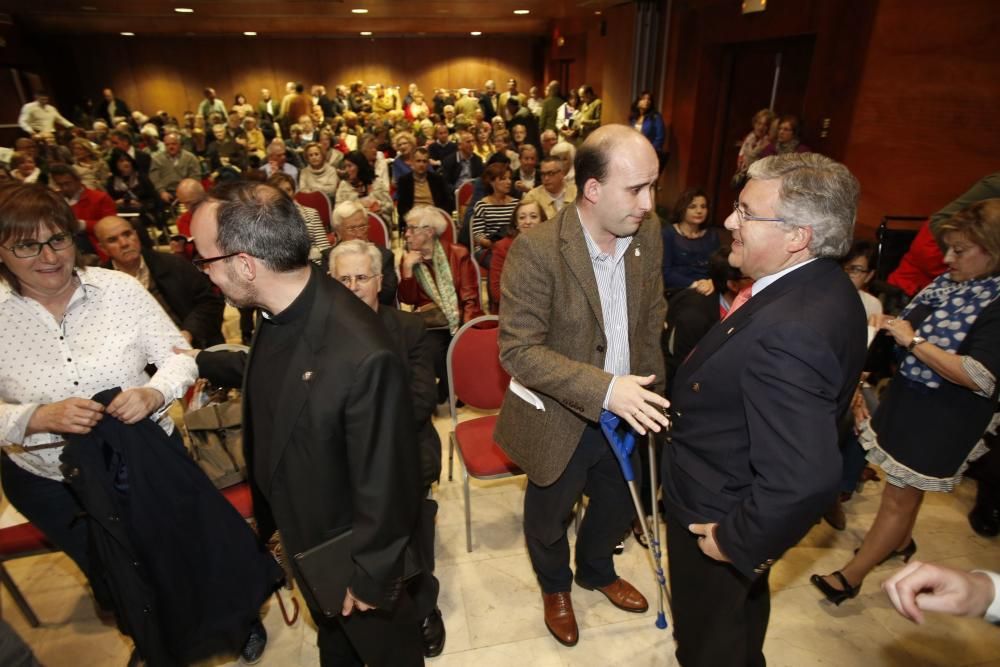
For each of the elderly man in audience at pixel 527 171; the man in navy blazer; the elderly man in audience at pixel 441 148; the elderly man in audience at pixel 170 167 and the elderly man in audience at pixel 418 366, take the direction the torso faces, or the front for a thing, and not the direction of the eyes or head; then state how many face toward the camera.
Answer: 4

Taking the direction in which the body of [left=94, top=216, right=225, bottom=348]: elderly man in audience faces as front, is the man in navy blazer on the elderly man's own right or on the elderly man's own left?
on the elderly man's own left

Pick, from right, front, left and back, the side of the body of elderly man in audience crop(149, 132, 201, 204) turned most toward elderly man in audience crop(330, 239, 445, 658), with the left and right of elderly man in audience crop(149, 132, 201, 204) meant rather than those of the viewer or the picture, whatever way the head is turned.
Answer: front

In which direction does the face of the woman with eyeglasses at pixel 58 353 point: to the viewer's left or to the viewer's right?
to the viewer's right

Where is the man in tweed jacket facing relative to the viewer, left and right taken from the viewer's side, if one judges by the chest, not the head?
facing the viewer and to the right of the viewer

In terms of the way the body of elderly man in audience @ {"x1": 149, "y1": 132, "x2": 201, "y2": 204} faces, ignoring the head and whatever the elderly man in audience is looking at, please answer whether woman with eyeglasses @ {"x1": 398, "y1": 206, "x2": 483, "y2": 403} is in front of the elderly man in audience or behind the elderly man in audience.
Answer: in front

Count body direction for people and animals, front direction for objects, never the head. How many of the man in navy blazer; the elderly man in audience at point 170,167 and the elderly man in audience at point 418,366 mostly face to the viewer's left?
1

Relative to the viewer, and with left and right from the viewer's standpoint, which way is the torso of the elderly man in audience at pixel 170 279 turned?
facing the viewer and to the left of the viewer

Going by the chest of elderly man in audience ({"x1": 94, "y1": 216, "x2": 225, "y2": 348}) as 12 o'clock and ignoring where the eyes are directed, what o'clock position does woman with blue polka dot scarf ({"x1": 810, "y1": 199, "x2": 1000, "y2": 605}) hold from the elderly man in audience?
The woman with blue polka dot scarf is roughly at 9 o'clock from the elderly man in audience.

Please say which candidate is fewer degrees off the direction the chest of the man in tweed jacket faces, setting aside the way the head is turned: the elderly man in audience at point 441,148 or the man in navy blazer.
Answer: the man in navy blazer

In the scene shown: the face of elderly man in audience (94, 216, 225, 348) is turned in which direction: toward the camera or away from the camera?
toward the camera

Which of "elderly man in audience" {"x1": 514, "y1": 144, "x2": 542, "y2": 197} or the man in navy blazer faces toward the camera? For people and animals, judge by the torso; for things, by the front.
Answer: the elderly man in audience

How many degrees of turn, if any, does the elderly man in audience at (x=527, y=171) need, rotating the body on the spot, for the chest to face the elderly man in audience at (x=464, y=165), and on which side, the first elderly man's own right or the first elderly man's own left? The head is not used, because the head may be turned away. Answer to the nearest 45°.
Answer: approximately 135° to the first elderly man's own right

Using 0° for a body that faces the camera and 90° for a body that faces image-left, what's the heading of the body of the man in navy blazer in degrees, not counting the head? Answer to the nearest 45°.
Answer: approximately 90°

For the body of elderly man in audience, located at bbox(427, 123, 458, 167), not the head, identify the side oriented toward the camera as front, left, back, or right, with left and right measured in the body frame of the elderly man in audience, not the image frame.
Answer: front

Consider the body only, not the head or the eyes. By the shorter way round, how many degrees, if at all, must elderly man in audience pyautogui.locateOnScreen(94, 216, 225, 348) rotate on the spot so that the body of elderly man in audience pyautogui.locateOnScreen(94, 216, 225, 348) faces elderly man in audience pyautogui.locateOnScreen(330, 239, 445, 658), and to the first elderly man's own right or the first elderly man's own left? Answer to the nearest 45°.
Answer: approximately 90° to the first elderly man's own left

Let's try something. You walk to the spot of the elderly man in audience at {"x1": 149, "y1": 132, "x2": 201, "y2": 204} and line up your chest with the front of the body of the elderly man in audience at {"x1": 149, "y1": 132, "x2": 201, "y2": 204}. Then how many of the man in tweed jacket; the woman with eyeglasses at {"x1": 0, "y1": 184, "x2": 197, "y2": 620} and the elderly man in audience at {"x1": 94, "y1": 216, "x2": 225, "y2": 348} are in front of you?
3

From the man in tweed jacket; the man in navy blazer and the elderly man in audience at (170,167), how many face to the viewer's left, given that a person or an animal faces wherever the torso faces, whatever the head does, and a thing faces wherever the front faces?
1

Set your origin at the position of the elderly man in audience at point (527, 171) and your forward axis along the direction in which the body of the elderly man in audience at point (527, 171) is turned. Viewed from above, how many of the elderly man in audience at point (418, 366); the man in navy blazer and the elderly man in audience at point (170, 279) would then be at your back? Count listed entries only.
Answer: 0

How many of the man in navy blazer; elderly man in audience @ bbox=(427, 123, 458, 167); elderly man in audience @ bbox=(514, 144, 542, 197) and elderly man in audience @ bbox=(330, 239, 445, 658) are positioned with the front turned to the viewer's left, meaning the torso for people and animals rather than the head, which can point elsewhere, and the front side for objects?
1
